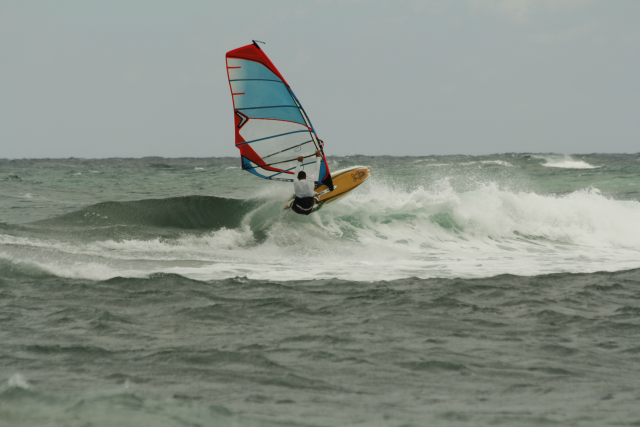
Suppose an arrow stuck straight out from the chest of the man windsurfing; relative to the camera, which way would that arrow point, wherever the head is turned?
away from the camera

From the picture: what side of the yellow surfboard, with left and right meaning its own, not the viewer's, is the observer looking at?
right
